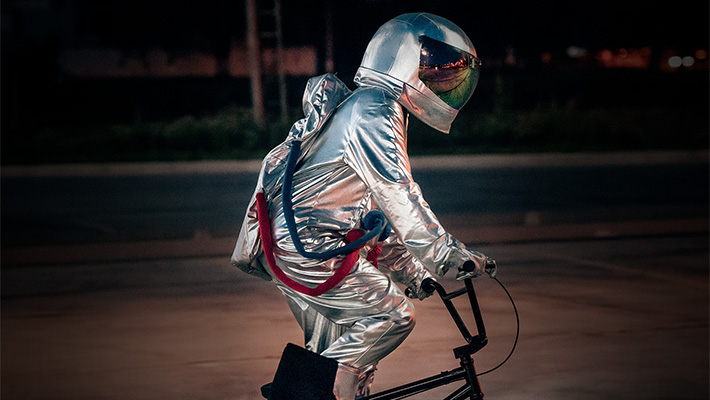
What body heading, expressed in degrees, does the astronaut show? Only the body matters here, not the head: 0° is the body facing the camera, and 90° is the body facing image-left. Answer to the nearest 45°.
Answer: approximately 270°

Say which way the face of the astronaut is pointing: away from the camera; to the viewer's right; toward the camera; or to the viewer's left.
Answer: to the viewer's right

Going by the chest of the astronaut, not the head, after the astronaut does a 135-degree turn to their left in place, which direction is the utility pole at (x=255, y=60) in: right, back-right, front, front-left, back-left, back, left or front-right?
front-right
